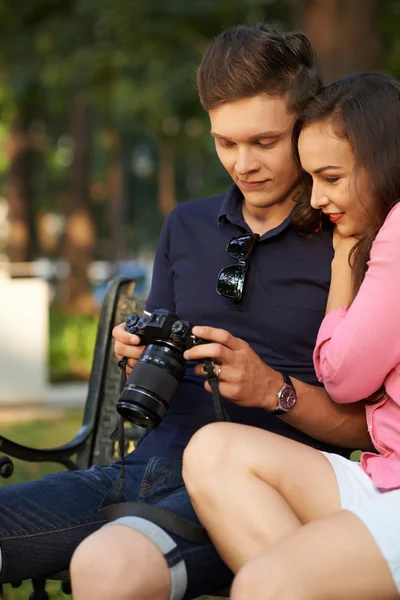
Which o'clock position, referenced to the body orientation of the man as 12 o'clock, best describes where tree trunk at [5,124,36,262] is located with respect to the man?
The tree trunk is roughly at 4 o'clock from the man.

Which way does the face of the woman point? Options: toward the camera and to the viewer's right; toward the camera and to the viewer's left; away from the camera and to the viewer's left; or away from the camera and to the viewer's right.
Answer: toward the camera and to the viewer's left

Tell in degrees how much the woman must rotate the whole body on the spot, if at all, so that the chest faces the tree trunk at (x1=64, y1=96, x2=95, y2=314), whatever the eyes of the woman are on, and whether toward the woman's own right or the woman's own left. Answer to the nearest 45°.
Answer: approximately 90° to the woman's own right

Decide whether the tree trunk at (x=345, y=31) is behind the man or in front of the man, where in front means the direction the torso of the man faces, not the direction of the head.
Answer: behind

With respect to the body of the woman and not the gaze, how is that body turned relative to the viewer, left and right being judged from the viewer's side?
facing to the left of the viewer

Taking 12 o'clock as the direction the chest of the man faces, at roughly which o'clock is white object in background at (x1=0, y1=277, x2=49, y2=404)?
The white object in background is roughly at 4 o'clock from the man.

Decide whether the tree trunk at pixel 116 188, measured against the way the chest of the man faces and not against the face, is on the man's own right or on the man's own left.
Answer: on the man's own right

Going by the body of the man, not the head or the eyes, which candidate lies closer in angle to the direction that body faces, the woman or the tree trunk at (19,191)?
the woman

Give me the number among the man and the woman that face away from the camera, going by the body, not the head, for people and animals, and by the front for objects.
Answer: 0
